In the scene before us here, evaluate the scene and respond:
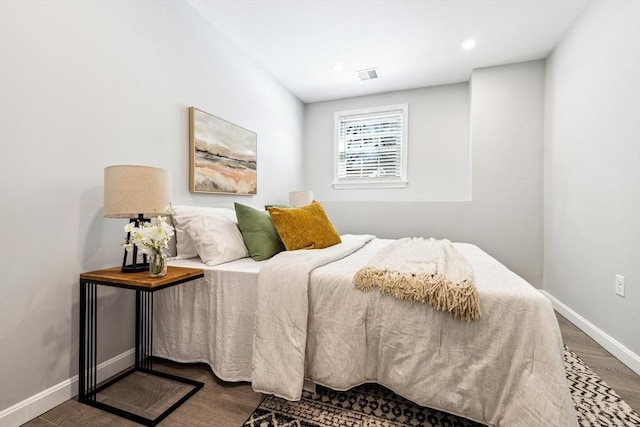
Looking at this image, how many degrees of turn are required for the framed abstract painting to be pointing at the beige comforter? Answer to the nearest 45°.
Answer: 0° — it already faces it

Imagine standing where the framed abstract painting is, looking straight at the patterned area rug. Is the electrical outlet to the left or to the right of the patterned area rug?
left

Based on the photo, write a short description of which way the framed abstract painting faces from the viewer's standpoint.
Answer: facing the viewer and to the right of the viewer

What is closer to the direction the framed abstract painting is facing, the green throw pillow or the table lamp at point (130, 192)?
the green throw pillow

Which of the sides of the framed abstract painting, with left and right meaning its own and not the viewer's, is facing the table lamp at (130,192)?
right

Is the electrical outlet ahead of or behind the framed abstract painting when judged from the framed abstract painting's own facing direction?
ahead

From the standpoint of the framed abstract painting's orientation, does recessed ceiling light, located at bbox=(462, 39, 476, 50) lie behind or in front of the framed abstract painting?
in front

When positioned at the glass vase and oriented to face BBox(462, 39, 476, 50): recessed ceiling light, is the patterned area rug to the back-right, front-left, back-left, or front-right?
front-right

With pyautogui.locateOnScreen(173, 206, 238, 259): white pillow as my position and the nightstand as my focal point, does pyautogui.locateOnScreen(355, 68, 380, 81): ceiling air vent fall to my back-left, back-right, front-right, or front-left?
back-left

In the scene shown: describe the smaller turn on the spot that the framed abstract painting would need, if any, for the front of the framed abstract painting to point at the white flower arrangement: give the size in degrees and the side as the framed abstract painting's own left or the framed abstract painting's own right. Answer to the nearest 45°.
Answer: approximately 45° to the framed abstract painting's own right

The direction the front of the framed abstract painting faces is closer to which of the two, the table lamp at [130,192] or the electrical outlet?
the electrical outlet

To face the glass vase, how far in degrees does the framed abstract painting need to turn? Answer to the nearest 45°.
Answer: approximately 45° to its right
